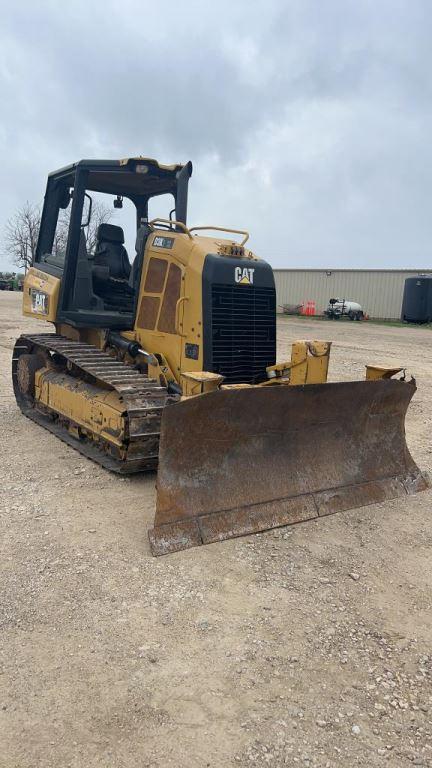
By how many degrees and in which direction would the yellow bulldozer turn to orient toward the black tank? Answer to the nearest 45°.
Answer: approximately 135° to its left

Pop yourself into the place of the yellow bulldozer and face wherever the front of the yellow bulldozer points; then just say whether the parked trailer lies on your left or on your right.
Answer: on your left

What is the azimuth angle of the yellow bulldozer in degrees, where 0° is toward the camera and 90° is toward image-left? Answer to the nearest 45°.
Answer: approximately 315°
